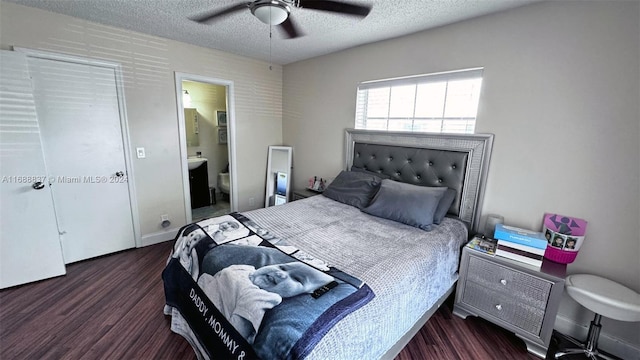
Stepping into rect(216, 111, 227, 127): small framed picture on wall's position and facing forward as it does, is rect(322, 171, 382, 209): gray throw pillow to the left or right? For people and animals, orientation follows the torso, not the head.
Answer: on its left

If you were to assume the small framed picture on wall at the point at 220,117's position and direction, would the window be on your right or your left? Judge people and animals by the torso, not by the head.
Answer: on your left

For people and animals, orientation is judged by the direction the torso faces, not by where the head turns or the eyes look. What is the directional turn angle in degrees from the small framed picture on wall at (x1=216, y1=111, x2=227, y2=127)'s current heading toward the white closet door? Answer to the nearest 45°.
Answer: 0° — it already faces it

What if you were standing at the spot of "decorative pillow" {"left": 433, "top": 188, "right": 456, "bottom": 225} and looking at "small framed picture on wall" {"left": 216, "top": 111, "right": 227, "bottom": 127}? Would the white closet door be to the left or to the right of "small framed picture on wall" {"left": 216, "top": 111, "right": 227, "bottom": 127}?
left

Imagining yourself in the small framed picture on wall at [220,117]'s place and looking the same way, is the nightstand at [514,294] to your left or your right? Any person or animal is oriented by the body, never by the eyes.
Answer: on your left

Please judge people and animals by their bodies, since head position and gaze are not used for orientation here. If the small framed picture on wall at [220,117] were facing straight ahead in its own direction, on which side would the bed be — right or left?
on its left
